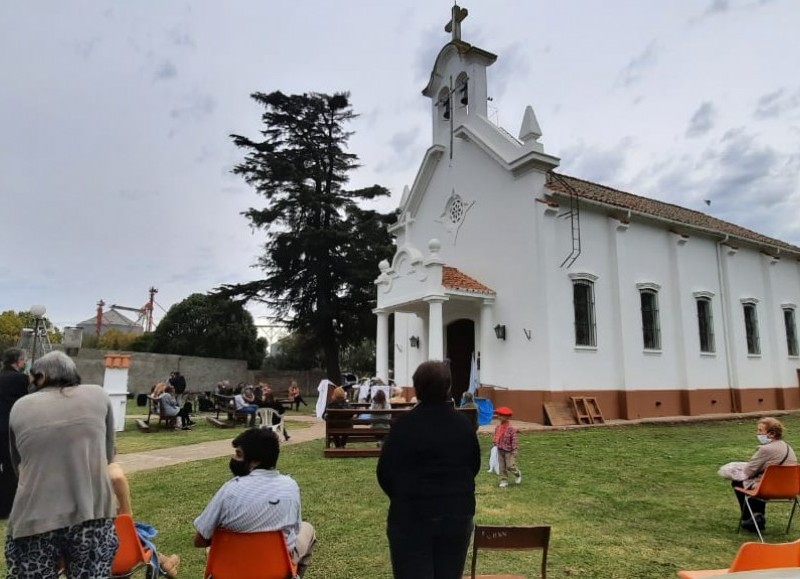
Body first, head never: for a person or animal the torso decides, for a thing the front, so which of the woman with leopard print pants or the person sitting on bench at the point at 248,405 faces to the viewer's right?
the person sitting on bench

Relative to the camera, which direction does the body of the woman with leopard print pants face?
away from the camera

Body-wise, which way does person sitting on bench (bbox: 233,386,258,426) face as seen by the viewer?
to the viewer's right

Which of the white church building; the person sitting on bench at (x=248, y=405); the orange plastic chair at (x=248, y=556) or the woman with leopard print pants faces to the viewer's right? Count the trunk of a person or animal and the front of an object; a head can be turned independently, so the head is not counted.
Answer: the person sitting on bench

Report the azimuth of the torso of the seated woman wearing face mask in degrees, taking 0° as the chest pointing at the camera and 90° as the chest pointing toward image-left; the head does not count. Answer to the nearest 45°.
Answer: approximately 90°

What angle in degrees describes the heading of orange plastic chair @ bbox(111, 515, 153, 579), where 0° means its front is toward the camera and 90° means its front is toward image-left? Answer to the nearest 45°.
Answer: approximately 225°

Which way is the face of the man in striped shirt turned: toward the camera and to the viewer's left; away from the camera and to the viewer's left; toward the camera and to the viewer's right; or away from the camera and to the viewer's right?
away from the camera and to the viewer's left

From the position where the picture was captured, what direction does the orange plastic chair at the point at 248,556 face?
facing away from the viewer

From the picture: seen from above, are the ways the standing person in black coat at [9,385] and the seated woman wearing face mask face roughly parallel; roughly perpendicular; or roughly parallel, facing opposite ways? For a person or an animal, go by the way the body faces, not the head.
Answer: roughly perpendicular

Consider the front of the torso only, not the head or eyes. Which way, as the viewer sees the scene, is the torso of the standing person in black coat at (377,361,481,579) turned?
away from the camera
